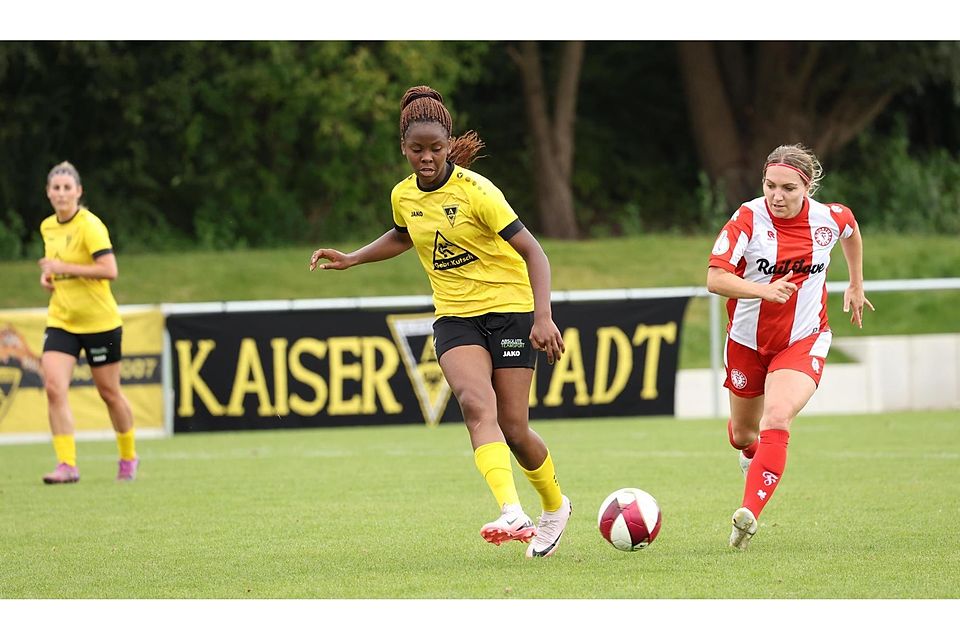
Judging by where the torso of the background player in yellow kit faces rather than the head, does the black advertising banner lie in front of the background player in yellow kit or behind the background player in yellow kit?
behind

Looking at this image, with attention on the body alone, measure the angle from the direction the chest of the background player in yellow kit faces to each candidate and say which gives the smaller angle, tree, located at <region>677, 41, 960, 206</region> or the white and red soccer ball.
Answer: the white and red soccer ball

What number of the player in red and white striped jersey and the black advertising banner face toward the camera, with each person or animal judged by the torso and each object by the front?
2

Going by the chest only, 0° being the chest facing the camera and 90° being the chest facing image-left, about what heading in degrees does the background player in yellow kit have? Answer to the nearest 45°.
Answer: approximately 45°

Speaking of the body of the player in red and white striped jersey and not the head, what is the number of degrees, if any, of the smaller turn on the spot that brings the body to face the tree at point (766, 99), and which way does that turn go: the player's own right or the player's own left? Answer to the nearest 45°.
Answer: approximately 180°

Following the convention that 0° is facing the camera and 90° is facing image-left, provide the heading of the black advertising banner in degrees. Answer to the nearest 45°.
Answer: approximately 0°

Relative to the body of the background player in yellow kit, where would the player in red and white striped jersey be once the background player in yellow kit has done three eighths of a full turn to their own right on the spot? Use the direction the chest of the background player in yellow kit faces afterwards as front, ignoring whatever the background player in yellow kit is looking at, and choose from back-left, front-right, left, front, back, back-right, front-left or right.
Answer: back-right

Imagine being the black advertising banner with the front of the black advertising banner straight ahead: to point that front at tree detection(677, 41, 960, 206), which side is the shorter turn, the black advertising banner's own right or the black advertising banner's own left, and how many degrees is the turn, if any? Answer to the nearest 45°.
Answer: approximately 135° to the black advertising banner's own left

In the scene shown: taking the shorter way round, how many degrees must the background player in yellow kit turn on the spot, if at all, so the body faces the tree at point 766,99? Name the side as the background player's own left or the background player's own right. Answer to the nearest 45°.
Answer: approximately 180°
